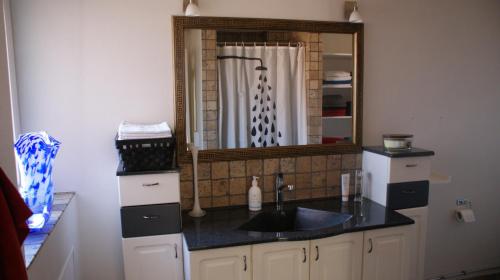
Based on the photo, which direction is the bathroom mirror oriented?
toward the camera

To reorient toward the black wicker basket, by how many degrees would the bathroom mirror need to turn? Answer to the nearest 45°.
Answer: approximately 45° to its right

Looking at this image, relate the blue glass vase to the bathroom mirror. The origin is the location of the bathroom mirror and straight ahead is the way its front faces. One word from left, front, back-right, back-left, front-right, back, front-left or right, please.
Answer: front-right

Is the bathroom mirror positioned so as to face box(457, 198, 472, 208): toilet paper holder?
no

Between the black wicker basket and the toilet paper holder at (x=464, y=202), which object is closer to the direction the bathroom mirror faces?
the black wicker basket
